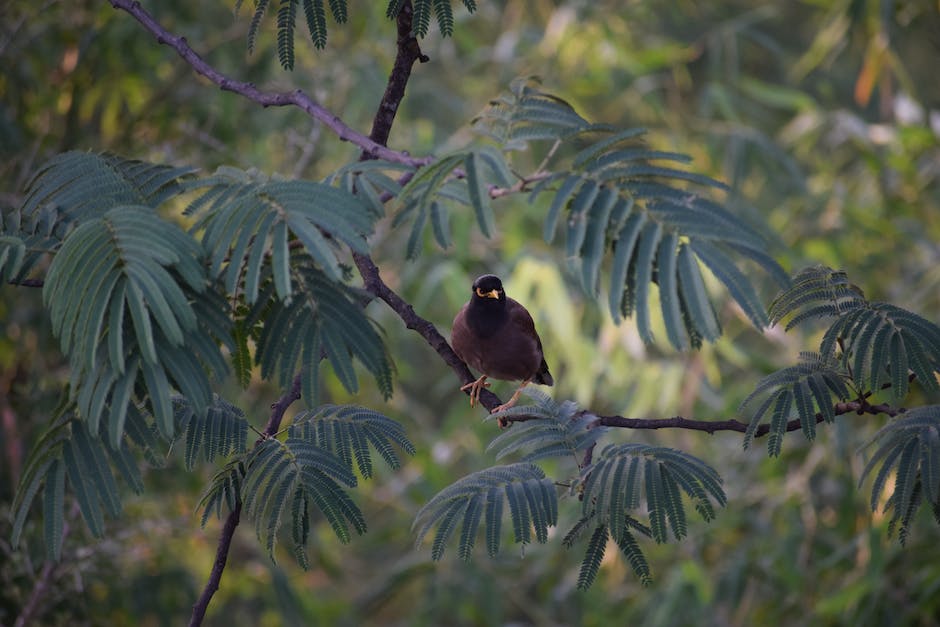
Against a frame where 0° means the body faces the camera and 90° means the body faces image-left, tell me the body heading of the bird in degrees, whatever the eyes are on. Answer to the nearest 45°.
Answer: approximately 45°
